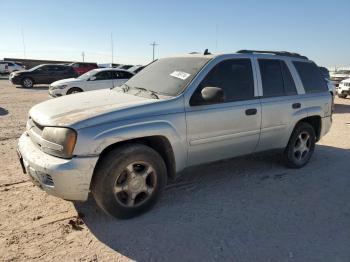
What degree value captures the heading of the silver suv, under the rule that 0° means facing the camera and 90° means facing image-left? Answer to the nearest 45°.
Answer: approximately 45°

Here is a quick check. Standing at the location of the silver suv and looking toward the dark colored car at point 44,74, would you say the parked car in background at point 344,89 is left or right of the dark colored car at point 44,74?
right

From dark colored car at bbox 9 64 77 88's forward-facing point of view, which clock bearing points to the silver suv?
The silver suv is roughly at 9 o'clock from the dark colored car.

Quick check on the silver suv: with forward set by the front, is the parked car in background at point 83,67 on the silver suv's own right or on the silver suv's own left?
on the silver suv's own right

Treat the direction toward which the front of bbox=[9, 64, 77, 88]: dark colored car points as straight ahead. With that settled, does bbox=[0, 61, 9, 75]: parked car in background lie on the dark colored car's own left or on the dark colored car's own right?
on the dark colored car's own right

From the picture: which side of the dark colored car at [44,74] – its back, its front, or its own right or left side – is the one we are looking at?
left

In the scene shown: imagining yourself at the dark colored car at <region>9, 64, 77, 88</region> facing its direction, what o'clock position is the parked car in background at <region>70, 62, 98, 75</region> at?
The parked car in background is roughly at 4 o'clock from the dark colored car.
